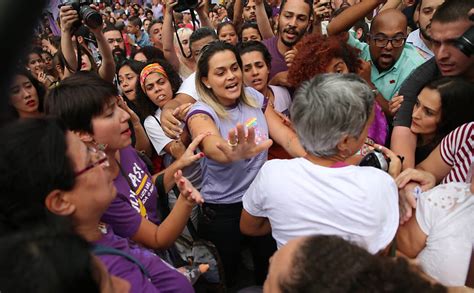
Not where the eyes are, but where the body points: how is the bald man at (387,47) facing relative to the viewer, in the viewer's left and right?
facing the viewer

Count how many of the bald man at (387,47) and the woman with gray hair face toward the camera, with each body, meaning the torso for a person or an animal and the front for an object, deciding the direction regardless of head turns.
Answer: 1

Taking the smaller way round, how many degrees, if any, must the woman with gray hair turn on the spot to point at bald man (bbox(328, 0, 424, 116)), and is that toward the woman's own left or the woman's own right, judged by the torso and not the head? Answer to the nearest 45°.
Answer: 0° — they already face them

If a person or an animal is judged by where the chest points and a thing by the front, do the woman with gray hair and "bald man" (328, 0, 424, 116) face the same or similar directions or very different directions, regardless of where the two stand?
very different directions

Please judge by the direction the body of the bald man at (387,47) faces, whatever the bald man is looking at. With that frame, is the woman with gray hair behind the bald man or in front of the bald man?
in front

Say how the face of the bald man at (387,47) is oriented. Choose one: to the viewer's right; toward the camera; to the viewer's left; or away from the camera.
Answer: toward the camera

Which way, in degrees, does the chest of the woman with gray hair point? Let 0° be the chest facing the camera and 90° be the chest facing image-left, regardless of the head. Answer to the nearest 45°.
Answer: approximately 180°

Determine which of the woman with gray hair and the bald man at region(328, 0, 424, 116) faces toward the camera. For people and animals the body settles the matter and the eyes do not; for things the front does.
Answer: the bald man
